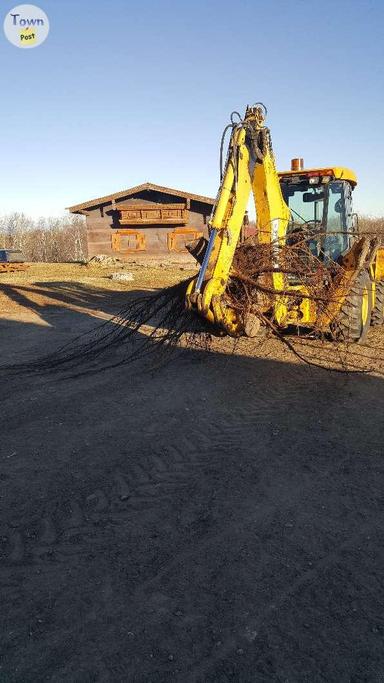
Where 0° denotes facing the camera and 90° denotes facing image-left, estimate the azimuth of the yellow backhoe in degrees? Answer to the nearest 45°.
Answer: approximately 225°
